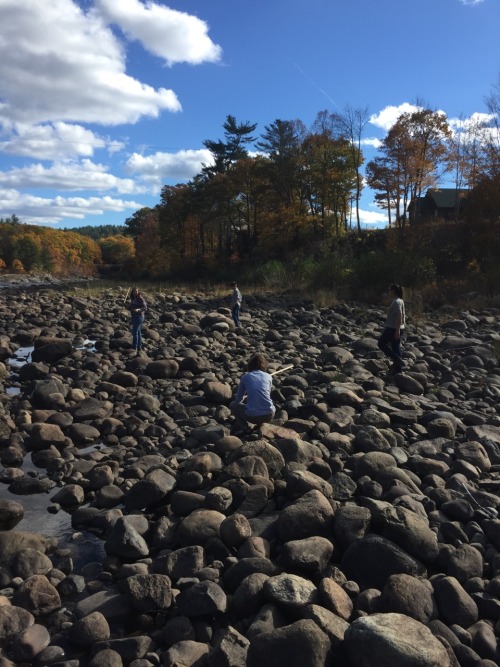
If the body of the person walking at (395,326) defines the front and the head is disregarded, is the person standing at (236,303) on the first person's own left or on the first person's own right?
on the first person's own right

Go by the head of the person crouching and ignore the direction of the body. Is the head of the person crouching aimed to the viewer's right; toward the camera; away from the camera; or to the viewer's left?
away from the camera

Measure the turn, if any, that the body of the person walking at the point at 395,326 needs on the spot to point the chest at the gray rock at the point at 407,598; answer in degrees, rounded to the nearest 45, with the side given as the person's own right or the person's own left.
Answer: approximately 90° to the person's own left

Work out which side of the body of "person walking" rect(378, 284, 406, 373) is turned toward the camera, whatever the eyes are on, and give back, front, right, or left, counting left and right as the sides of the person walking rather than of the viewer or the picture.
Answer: left

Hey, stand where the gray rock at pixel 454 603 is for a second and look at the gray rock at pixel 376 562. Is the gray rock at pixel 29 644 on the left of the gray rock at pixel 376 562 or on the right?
left

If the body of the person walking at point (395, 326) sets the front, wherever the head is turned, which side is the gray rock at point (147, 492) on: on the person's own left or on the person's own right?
on the person's own left

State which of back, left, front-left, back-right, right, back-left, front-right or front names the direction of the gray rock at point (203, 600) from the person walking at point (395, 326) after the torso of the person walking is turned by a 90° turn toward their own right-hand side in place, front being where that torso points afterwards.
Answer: back

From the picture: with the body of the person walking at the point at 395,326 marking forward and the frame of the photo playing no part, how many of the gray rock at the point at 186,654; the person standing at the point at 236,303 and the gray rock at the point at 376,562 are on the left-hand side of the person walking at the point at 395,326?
2

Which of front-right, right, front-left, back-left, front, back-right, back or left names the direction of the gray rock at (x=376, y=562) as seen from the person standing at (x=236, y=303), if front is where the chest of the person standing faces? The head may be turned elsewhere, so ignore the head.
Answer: left

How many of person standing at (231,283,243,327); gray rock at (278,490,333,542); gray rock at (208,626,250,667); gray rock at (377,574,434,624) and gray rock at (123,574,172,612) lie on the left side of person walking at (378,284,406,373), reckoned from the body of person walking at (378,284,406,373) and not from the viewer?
4

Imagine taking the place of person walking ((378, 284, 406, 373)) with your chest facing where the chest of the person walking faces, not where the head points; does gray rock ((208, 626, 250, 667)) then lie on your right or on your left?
on your left
